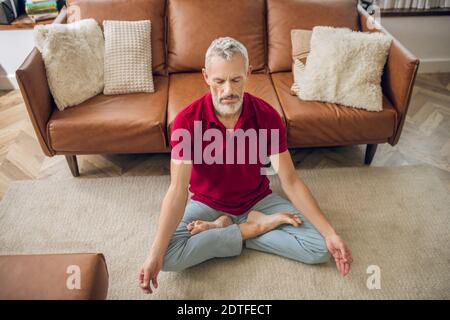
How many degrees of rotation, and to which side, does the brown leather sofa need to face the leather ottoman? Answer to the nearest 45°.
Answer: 0° — it already faces it

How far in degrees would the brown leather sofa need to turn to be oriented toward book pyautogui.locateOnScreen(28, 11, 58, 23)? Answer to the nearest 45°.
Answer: approximately 135° to its right

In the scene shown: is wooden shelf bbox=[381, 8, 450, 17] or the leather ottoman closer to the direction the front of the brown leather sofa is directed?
the leather ottoman

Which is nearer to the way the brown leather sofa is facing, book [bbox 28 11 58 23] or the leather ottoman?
the leather ottoman

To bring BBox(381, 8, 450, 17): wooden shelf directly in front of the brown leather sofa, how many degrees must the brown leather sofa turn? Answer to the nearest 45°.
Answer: approximately 135° to its left

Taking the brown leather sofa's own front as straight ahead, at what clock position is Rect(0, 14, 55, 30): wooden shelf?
The wooden shelf is roughly at 4 o'clock from the brown leather sofa.

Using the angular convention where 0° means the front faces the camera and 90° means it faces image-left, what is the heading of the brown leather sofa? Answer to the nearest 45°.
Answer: approximately 0°
